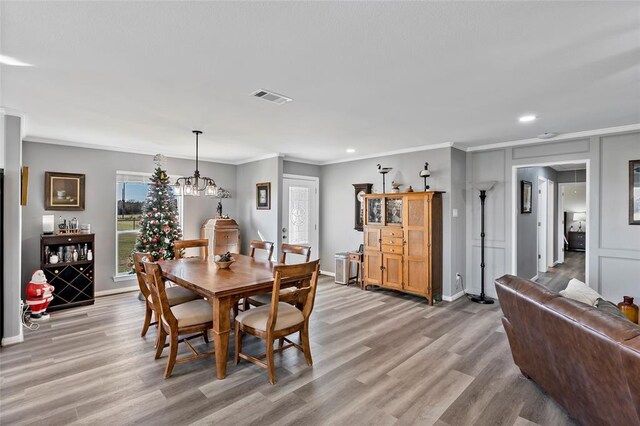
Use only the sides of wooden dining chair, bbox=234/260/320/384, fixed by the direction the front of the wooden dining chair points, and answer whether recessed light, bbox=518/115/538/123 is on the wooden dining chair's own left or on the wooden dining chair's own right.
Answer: on the wooden dining chair's own right

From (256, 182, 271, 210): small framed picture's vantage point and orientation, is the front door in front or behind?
behind

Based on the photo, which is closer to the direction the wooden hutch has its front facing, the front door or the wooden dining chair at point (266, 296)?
the wooden dining chair

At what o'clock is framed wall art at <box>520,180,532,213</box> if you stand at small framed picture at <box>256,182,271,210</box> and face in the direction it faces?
The framed wall art is roughly at 8 o'clock from the small framed picture.

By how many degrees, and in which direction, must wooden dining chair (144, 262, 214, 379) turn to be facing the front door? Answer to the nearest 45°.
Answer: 0° — it already faces it

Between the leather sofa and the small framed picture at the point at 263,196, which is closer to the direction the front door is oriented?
the leather sofa

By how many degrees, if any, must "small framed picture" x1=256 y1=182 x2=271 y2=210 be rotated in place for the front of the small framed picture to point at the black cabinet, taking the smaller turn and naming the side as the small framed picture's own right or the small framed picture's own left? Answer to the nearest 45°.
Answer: approximately 45° to the small framed picture's own right

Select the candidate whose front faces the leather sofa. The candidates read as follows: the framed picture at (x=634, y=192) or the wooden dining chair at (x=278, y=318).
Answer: the framed picture

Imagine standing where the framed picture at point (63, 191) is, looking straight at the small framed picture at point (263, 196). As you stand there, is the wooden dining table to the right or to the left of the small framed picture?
right
